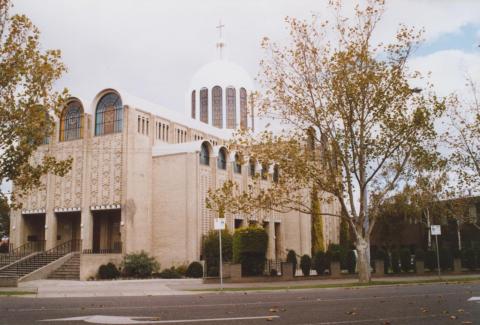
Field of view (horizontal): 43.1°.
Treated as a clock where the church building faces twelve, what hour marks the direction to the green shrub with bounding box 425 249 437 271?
The green shrub is roughly at 8 o'clock from the church building.

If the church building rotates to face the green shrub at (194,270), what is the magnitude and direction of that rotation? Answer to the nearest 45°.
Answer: approximately 90° to its left

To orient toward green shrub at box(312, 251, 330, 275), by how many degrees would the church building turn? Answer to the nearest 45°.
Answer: approximately 90° to its left

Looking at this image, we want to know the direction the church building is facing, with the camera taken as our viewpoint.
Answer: facing the viewer and to the left of the viewer

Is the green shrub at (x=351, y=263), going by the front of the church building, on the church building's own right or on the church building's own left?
on the church building's own left

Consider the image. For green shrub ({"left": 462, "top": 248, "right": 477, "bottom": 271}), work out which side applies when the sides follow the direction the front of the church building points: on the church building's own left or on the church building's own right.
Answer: on the church building's own left

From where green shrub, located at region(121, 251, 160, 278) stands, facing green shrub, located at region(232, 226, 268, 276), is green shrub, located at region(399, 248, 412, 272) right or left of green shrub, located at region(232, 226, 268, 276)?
left

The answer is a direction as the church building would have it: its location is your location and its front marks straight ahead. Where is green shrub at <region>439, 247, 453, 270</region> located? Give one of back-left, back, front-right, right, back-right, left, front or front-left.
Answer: back-left
